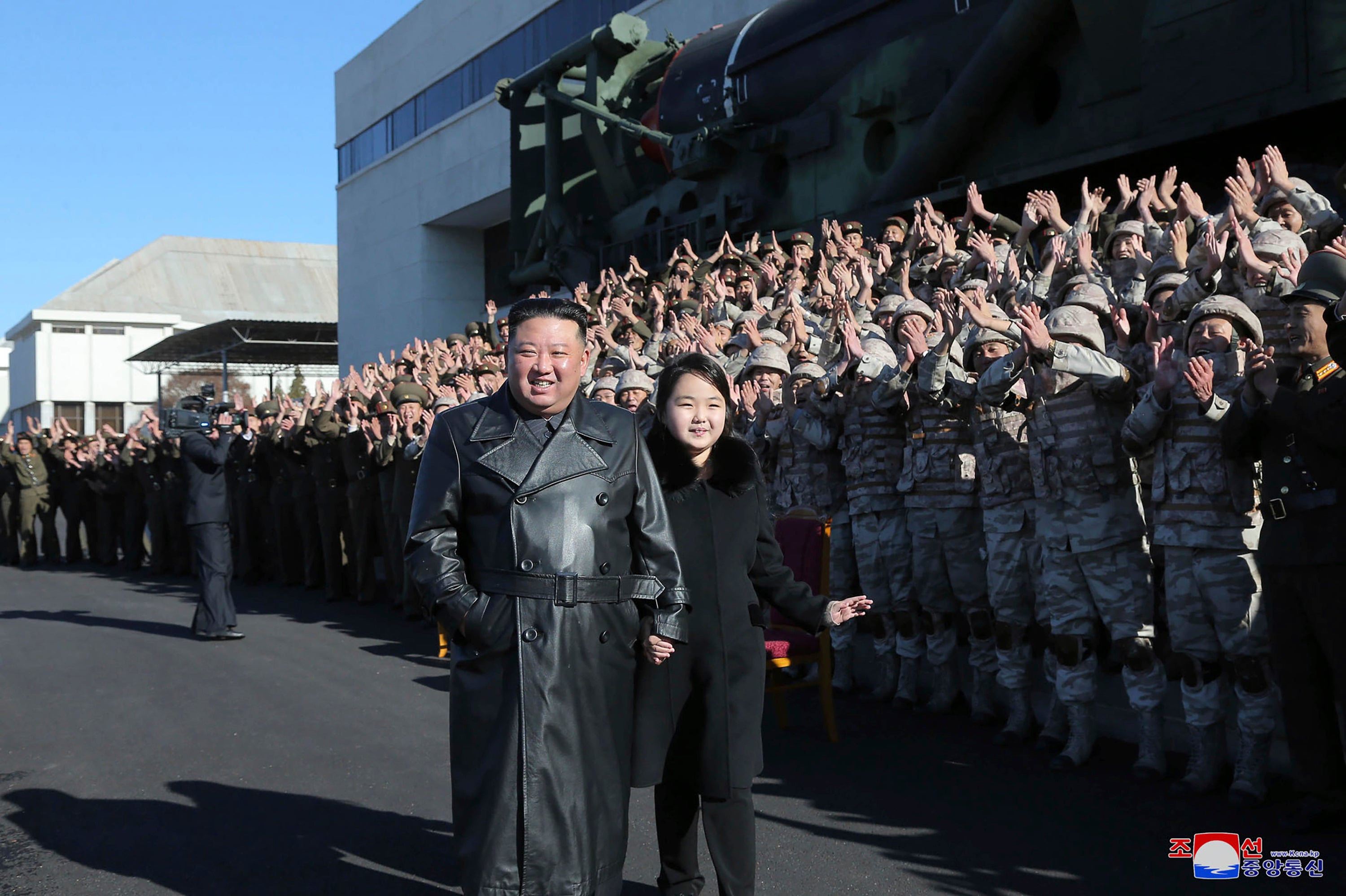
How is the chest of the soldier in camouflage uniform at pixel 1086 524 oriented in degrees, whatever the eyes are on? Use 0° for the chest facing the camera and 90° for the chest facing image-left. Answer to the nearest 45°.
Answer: approximately 45°

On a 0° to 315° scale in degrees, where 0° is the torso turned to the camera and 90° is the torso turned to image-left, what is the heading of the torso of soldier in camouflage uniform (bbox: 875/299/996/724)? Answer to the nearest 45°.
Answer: approximately 45°

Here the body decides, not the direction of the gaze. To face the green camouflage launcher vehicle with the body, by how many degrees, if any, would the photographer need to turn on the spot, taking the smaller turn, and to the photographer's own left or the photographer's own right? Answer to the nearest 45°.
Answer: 0° — they already face it

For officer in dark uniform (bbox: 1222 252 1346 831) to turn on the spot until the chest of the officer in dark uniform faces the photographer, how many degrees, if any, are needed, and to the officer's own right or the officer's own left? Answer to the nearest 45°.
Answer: approximately 45° to the officer's own right

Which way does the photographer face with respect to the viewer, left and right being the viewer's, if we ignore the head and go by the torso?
facing to the right of the viewer

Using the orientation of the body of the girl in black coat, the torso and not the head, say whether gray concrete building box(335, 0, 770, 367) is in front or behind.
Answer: behind

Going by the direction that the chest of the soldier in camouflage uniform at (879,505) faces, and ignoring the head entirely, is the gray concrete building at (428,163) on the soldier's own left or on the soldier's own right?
on the soldier's own right

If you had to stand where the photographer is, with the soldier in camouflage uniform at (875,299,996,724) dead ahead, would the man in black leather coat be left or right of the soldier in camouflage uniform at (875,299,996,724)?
right

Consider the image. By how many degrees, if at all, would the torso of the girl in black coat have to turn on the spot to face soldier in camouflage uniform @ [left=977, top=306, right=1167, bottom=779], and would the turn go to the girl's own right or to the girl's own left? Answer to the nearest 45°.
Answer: approximately 135° to the girl's own left
